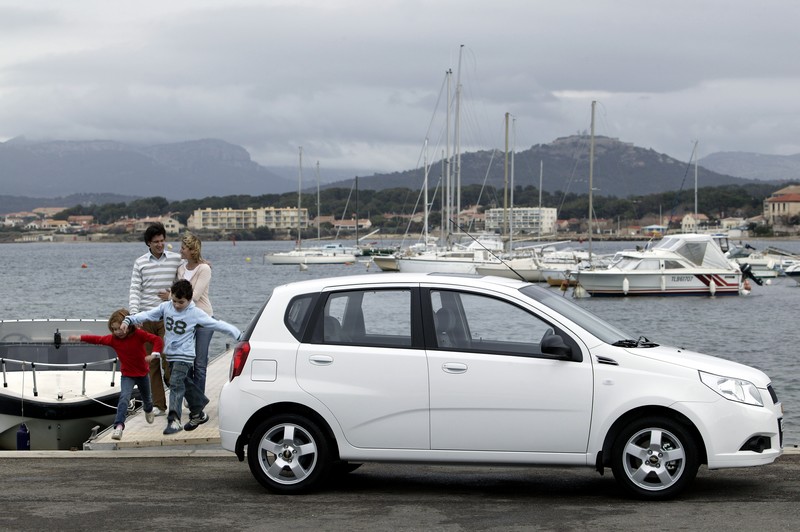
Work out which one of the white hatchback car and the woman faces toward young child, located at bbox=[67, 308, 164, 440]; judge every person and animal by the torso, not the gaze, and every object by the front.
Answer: the woman

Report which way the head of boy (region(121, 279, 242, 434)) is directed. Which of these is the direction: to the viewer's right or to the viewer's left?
to the viewer's left

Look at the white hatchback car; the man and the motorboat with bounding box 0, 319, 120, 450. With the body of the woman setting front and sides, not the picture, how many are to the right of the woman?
2

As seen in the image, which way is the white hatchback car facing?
to the viewer's right

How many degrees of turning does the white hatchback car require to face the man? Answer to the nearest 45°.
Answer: approximately 135° to its left

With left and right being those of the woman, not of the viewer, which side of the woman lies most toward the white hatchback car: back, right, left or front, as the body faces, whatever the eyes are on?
left

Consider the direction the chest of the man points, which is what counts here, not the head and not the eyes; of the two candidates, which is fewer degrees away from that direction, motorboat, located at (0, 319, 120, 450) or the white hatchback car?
the white hatchback car

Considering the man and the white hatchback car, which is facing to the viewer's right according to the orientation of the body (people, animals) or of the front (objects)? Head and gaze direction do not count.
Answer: the white hatchback car

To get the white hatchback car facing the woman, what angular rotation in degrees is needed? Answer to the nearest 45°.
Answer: approximately 135° to its left

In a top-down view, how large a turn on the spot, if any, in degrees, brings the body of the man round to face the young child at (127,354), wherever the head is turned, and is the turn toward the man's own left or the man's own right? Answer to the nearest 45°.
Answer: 0° — they already face them
